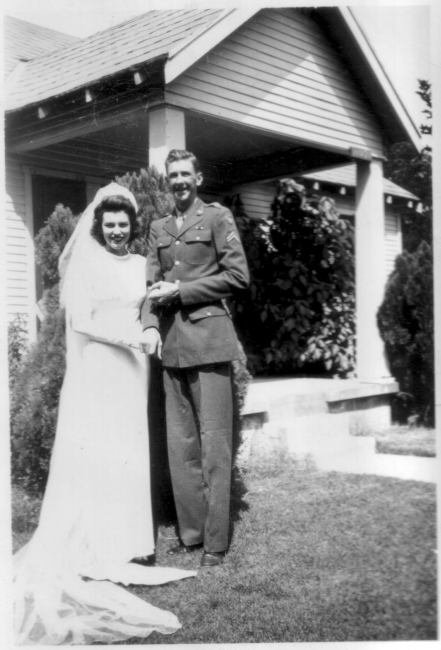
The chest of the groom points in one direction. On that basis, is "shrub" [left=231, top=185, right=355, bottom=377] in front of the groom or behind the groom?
behind

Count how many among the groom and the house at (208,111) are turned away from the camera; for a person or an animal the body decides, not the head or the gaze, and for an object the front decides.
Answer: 0

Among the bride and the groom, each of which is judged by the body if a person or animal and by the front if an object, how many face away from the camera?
0

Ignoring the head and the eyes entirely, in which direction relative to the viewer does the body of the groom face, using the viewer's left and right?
facing the viewer and to the left of the viewer

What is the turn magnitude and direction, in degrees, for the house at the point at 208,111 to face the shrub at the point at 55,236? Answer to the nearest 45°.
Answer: approximately 90° to its right

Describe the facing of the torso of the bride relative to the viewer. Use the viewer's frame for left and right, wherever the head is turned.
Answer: facing the viewer and to the right of the viewer

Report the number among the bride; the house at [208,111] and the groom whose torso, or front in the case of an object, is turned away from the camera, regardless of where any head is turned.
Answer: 0

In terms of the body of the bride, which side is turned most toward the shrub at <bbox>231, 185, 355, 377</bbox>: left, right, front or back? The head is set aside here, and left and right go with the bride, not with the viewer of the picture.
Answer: left
